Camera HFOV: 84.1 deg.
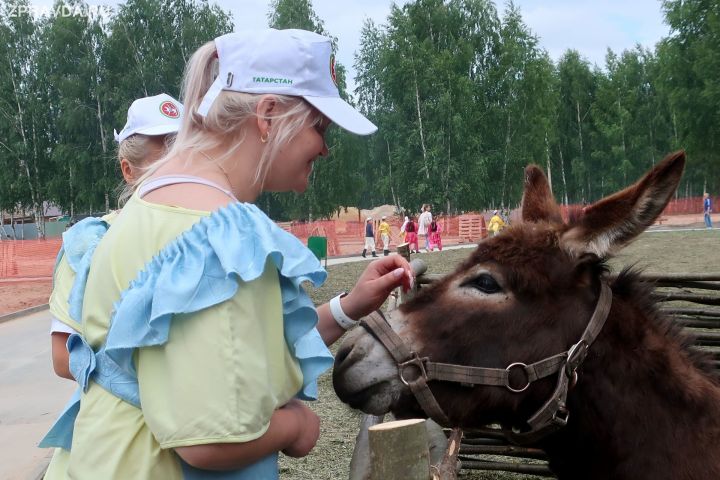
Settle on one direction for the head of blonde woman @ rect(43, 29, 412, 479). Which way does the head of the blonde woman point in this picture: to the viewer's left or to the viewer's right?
to the viewer's right

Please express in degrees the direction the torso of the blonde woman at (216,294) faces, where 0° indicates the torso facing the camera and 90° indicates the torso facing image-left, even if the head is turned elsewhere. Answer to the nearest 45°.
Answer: approximately 270°

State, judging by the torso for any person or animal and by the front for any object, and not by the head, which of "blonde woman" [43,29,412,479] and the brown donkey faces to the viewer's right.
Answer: the blonde woman

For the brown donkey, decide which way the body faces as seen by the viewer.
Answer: to the viewer's left

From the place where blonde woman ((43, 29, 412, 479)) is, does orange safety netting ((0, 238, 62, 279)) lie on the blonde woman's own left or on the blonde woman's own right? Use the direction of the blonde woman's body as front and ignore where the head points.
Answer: on the blonde woman's own left

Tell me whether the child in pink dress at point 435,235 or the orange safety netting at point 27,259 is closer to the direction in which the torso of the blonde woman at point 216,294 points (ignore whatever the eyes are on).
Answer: the child in pink dress

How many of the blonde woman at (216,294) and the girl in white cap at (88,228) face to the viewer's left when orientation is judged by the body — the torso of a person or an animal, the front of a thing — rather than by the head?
0

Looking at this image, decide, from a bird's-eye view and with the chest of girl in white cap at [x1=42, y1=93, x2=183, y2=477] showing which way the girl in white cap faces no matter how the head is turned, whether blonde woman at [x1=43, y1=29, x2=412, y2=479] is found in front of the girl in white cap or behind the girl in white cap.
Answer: in front

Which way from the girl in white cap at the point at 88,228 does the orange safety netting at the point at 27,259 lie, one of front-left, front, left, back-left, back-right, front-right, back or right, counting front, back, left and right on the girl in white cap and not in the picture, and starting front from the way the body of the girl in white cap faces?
back-left
